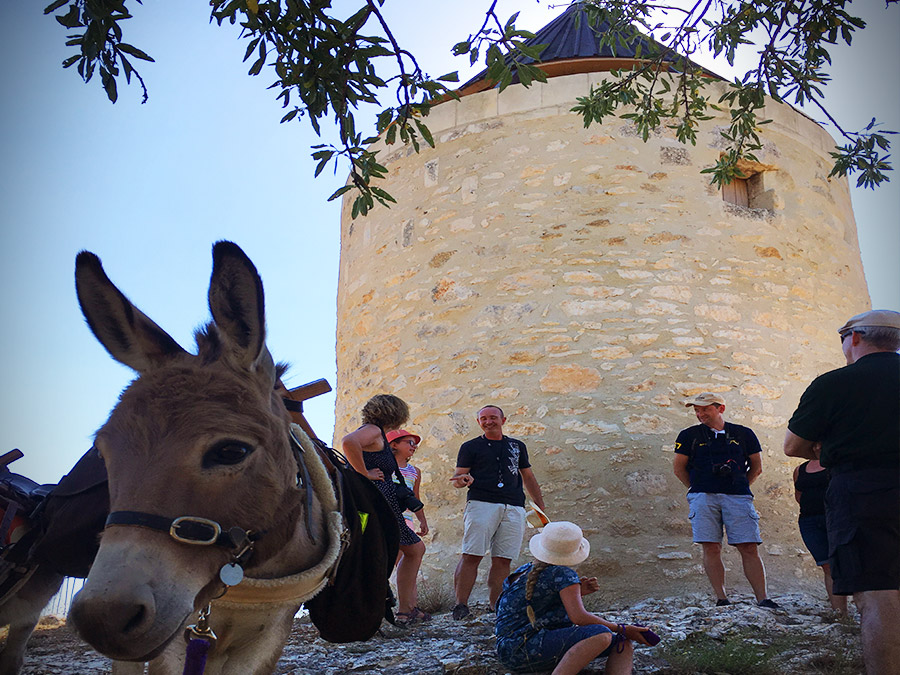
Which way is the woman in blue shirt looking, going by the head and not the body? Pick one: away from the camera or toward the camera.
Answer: away from the camera

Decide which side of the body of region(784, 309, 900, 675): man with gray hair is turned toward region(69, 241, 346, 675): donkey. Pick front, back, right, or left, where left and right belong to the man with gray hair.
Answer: left

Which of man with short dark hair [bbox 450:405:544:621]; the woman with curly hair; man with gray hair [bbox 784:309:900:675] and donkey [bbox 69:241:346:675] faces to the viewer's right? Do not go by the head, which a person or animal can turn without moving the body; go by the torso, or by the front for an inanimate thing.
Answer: the woman with curly hair

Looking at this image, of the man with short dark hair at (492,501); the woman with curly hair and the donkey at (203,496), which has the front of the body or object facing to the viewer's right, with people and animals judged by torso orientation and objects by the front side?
the woman with curly hair

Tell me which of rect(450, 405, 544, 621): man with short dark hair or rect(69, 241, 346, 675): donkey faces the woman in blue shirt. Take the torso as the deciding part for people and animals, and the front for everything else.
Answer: the man with short dark hair

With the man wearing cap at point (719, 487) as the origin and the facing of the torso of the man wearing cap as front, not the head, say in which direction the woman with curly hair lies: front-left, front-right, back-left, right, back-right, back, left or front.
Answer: front-right

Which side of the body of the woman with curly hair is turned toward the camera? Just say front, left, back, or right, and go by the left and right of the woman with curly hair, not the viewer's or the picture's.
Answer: right

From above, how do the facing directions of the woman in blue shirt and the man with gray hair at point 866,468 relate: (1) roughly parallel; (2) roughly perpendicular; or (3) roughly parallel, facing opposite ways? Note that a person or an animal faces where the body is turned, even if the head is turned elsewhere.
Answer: roughly perpendicular

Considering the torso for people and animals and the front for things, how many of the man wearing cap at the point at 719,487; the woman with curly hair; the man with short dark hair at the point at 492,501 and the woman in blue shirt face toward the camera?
2

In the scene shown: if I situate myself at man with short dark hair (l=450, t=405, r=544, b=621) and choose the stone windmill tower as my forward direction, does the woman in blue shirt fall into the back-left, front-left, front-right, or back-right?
back-right

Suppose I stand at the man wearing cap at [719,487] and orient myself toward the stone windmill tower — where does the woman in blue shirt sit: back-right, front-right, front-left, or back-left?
back-left

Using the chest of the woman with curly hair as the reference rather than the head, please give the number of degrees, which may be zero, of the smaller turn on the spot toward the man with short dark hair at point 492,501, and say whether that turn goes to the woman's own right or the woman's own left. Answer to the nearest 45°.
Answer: approximately 45° to the woman's own left

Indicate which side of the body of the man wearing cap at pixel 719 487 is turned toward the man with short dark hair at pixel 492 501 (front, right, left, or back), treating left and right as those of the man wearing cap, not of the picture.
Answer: right
